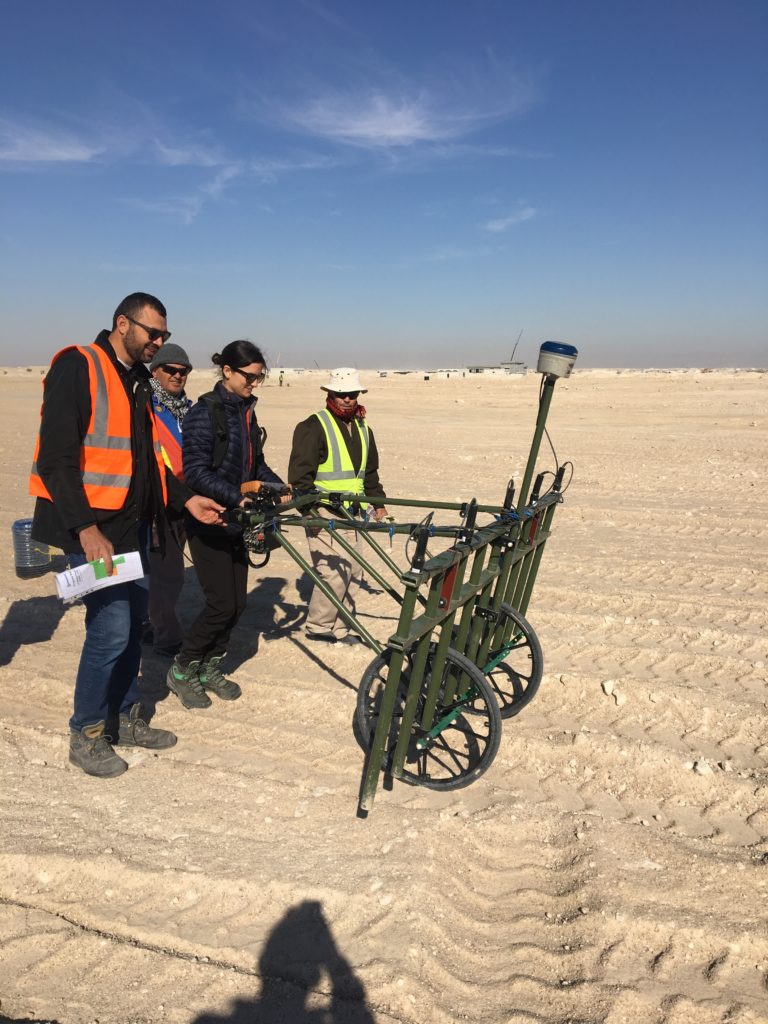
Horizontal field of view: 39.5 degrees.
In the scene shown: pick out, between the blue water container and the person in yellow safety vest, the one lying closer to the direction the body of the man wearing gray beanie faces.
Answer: the person in yellow safety vest

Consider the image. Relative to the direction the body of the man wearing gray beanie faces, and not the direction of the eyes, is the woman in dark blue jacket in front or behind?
in front

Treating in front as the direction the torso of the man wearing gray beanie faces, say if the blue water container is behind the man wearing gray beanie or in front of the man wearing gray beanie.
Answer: behind

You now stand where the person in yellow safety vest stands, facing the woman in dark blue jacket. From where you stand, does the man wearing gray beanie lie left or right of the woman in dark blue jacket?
right

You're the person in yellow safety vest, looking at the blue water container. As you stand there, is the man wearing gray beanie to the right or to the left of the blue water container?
left

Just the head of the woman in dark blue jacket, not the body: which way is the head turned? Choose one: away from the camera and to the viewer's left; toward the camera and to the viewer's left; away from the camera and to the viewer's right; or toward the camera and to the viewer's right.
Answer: toward the camera and to the viewer's right

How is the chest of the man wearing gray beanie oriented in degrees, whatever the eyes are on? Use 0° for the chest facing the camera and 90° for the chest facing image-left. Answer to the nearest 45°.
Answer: approximately 315°

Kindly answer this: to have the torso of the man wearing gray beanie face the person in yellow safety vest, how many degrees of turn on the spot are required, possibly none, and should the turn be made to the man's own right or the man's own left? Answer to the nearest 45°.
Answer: approximately 45° to the man's own left

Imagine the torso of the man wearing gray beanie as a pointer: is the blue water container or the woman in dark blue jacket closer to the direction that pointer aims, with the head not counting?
the woman in dark blue jacket
